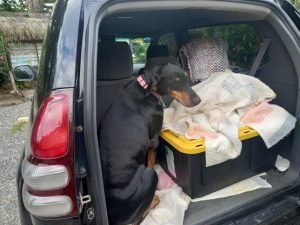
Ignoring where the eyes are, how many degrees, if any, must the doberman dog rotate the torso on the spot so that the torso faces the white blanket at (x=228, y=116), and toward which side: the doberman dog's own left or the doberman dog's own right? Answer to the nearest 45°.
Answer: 0° — it already faces it

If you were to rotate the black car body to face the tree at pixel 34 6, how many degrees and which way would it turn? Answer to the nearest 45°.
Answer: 0° — it already faces it

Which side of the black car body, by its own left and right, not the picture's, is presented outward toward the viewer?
back

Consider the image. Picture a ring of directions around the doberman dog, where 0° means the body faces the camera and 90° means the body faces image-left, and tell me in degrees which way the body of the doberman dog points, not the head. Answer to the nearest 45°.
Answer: approximately 225°
